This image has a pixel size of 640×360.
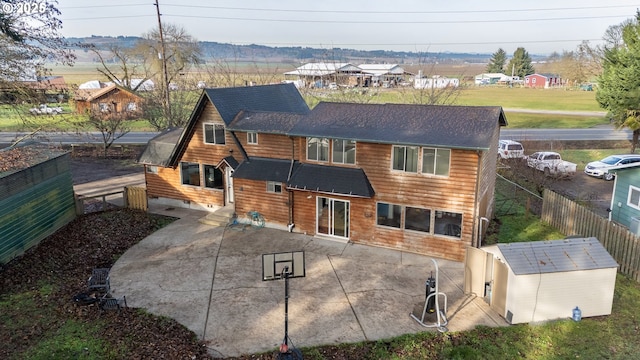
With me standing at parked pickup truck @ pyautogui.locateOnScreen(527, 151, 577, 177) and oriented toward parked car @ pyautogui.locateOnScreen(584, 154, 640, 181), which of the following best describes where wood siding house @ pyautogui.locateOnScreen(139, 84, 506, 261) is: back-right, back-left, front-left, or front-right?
back-right

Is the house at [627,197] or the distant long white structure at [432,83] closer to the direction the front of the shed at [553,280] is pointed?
the distant long white structure

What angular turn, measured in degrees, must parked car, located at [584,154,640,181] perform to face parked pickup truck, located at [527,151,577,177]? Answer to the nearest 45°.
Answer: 0° — it already faces it

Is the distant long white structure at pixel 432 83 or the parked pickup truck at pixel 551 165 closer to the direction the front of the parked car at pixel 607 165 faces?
the parked pickup truck

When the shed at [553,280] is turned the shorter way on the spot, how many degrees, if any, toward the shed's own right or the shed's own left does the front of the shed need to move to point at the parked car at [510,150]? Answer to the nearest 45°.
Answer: approximately 90° to the shed's own right

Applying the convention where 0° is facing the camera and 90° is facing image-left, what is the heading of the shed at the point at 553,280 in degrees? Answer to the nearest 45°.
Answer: approximately 90°

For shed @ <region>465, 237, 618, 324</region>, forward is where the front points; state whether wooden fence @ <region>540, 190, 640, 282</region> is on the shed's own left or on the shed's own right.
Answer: on the shed's own right

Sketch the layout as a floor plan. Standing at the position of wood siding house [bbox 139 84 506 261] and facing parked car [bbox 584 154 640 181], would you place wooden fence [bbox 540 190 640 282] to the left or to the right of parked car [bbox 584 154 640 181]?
right

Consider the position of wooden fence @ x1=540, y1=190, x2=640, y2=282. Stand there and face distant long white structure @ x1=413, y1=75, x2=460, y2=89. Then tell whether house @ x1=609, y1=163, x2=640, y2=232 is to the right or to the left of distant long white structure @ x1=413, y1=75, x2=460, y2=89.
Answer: right

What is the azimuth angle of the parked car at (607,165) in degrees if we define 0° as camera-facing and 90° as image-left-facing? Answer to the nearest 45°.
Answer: approximately 45°
